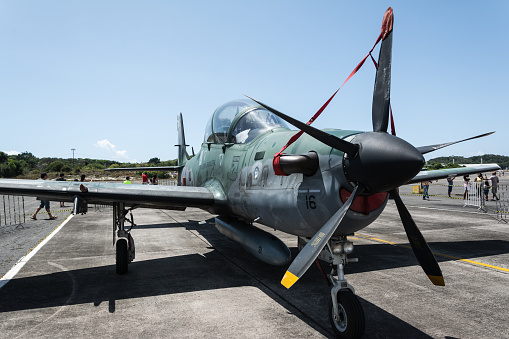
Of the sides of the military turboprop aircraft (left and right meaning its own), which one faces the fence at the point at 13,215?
back

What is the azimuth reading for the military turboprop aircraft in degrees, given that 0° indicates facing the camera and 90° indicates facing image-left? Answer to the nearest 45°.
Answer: approximately 315°
